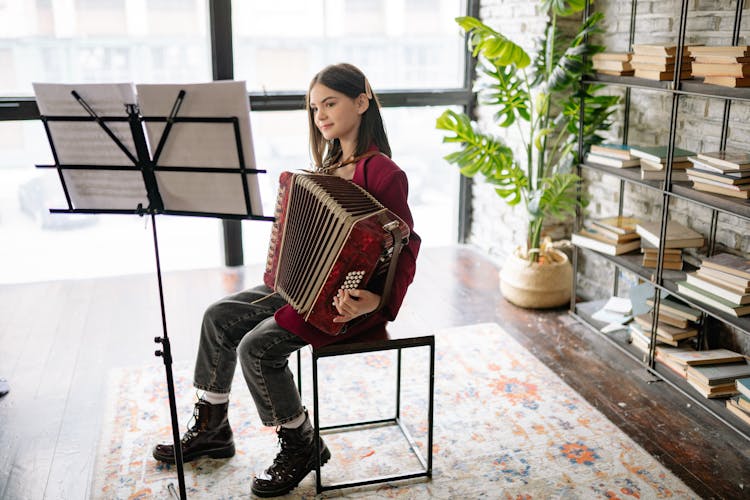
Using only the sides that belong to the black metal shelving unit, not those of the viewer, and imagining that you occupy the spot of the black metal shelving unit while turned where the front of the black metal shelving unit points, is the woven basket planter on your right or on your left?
on your right

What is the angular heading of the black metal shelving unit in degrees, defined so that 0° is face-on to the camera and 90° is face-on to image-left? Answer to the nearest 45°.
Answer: approximately 45°

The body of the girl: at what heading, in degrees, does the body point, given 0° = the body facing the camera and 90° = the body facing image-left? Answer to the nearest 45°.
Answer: approximately 45°

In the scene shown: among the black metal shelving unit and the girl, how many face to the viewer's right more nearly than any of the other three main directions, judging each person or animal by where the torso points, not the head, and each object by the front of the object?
0

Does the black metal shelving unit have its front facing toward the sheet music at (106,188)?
yes

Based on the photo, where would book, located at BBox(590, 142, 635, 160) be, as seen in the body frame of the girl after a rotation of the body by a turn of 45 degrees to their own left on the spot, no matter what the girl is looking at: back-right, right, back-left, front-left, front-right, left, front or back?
back-left

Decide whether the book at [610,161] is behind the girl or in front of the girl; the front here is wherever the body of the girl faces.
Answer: behind

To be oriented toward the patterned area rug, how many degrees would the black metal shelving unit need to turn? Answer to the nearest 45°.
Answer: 0° — it already faces it

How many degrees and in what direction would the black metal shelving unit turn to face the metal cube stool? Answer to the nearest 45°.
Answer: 0° — it already faces it

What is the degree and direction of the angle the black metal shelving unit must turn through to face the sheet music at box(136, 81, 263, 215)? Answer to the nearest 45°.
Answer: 0° — it already faces it

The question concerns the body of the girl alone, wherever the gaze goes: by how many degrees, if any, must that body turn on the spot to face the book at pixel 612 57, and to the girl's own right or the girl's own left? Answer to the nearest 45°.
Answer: approximately 180°

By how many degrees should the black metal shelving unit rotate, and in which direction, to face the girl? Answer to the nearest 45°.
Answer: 0° — it already faces them

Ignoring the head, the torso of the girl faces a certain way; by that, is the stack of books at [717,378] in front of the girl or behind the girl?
behind
